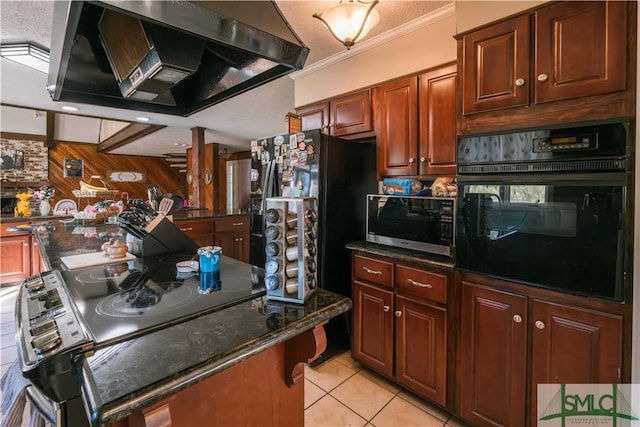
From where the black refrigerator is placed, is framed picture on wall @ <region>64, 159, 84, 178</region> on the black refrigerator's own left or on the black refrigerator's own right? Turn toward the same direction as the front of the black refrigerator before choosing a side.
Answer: on the black refrigerator's own right

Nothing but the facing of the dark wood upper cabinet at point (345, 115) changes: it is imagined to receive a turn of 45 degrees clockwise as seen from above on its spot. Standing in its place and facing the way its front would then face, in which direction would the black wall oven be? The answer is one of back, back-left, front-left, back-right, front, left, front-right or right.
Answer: back-left

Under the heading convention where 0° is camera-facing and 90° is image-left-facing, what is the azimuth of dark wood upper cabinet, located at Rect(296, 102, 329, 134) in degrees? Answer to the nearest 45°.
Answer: approximately 45°

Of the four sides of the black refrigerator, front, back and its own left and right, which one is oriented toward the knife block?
front

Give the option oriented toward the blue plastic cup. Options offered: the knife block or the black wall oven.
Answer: the black wall oven

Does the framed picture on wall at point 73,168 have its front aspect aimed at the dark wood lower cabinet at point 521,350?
yes

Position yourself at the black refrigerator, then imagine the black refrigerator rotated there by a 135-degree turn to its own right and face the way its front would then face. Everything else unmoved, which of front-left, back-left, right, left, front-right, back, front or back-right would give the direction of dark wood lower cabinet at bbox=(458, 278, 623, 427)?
back-right

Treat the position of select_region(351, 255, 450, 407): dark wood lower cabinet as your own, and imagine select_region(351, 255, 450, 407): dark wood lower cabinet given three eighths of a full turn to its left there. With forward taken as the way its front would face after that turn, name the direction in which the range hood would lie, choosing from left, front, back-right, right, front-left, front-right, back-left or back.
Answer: back-right
